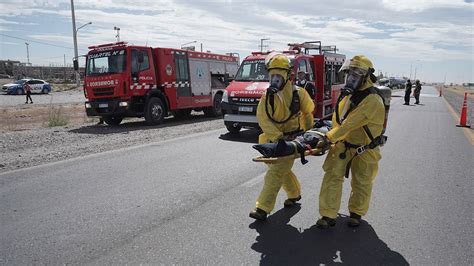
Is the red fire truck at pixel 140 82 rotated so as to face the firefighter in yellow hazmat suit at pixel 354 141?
no

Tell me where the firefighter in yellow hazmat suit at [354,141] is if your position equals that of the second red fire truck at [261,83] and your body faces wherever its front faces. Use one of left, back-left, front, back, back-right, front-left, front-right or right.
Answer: front-left

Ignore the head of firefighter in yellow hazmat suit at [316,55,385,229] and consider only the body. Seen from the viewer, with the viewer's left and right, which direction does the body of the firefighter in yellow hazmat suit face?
facing the viewer and to the left of the viewer

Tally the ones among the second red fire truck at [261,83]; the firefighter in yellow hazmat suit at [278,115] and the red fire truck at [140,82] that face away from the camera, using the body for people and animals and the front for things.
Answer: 0

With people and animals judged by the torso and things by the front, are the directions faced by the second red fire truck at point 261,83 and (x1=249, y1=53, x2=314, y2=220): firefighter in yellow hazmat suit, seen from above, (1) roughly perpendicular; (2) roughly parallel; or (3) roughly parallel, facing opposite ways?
roughly parallel

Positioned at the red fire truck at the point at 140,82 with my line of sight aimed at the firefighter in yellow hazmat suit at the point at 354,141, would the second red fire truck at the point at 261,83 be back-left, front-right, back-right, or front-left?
front-left

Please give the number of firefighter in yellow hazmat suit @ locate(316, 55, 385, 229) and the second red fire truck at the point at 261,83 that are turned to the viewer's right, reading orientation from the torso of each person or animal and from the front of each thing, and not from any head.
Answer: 0

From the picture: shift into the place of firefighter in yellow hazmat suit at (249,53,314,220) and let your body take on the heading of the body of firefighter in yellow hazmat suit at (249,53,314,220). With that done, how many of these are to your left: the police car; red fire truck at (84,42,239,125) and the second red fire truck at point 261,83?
0

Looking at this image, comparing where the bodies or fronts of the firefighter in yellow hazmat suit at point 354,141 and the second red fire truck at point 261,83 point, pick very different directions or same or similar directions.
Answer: same or similar directions

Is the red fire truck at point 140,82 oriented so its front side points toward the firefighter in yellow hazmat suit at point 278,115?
no

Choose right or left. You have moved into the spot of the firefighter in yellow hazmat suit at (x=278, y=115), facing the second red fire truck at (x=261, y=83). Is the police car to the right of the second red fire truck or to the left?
left

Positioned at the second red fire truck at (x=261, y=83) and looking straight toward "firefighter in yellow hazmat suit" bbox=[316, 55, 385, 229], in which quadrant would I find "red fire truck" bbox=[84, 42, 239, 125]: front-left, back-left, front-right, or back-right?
back-right

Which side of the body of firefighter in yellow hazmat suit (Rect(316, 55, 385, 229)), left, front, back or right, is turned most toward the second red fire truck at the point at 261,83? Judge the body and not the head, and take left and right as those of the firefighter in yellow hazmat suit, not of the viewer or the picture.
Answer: right

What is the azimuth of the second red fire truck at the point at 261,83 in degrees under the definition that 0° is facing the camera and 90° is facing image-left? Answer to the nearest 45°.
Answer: approximately 45°

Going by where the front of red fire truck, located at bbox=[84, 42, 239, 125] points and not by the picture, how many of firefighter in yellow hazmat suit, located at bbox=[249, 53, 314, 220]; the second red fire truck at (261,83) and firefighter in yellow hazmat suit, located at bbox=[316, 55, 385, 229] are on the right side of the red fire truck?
0

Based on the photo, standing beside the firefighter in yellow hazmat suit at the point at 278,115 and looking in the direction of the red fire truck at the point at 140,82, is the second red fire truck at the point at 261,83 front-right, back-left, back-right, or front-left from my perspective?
front-right

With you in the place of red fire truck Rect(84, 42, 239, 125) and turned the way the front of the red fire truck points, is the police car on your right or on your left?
on your right

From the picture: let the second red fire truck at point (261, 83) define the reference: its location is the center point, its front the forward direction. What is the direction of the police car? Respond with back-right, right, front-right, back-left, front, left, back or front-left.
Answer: right

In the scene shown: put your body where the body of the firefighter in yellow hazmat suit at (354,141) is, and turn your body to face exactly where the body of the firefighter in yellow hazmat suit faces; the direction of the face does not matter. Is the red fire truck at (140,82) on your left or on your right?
on your right

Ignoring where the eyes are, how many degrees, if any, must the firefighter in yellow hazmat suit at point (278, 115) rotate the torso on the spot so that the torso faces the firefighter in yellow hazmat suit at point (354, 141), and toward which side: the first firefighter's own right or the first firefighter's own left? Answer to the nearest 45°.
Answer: approximately 135° to the first firefighter's own left
